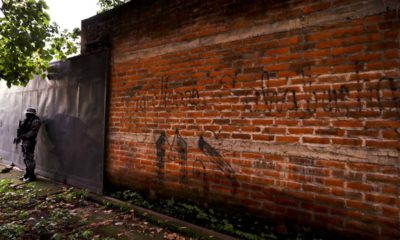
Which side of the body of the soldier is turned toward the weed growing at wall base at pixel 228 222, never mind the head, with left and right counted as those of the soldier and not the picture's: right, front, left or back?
left

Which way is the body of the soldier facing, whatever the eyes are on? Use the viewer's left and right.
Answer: facing the viewer and to the left of the viewer

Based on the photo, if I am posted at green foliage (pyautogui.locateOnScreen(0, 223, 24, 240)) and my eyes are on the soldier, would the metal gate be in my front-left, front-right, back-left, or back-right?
front-right
